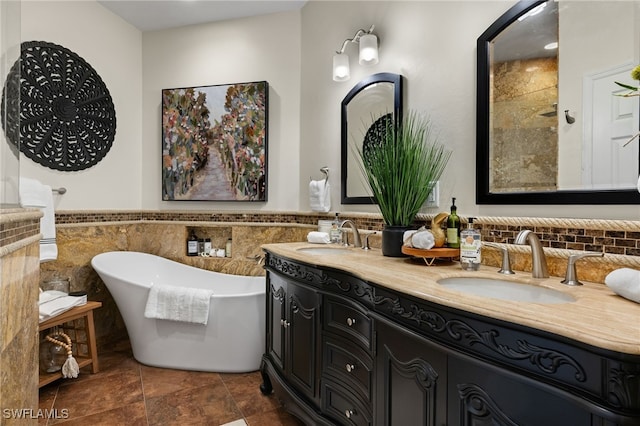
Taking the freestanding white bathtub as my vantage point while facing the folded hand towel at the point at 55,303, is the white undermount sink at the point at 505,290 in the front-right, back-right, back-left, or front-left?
back-left

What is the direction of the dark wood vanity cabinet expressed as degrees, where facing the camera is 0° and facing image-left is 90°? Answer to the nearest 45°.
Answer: approximately 45°

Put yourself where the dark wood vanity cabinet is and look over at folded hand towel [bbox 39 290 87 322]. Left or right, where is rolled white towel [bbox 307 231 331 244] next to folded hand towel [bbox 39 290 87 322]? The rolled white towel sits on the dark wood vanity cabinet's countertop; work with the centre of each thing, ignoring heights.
right

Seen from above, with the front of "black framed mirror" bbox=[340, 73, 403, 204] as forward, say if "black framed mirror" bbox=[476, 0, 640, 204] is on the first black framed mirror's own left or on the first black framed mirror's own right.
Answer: on the first black framed mirror's own left

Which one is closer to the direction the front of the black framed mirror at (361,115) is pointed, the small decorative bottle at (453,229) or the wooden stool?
the wooden stool
